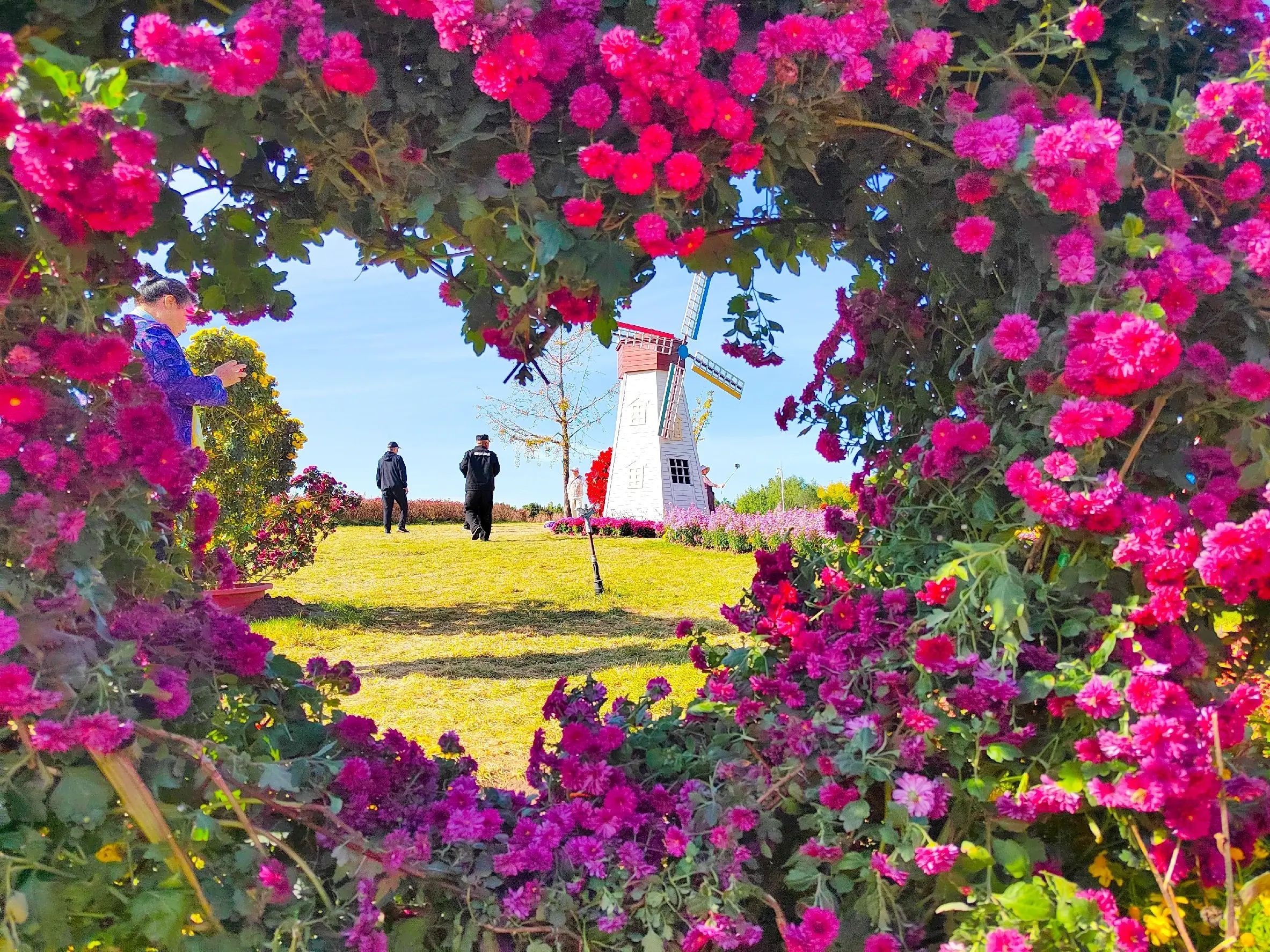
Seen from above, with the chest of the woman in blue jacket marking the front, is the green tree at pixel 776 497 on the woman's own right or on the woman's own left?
on the woman's own left

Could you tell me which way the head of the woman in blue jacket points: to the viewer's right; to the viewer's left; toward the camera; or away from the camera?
to the viewer's right

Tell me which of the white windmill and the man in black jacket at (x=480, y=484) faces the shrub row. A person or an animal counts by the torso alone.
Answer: the man in black jacket

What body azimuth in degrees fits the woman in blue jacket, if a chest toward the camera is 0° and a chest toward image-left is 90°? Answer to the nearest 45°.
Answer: approximately 270°

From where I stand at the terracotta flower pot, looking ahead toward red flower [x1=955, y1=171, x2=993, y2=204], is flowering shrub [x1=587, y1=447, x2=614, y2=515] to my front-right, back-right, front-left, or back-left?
back-left

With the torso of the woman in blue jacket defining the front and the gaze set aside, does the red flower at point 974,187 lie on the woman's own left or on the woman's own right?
on the woman's own right

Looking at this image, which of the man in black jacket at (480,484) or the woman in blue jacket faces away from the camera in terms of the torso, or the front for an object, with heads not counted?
the man in black jacket

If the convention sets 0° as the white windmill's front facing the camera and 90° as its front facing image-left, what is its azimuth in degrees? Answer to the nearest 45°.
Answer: approximately 315°

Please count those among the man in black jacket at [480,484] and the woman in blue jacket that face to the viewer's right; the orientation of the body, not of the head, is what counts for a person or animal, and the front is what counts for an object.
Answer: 1

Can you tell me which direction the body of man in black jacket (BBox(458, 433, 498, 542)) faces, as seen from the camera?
away from the camera

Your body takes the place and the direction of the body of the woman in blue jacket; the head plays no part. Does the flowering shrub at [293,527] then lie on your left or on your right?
on your left

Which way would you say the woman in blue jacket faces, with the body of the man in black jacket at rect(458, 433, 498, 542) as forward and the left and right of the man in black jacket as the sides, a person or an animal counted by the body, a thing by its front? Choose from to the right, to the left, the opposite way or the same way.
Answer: to the right
